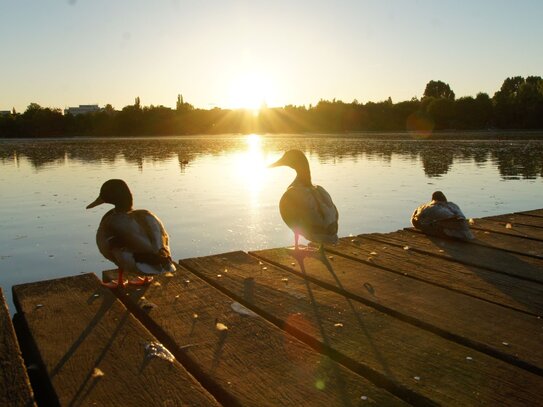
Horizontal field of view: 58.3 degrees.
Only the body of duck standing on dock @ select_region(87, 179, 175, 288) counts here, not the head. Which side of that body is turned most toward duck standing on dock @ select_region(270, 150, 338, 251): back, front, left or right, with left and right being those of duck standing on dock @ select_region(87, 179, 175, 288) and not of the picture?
right

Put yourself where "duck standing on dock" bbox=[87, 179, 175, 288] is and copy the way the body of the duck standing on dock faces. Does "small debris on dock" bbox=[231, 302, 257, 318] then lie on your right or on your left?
on your left

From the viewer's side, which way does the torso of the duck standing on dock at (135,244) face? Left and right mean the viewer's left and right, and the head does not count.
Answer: facing to the left of the viewer

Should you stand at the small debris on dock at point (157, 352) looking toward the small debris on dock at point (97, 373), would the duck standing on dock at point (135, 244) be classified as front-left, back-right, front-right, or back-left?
back-right

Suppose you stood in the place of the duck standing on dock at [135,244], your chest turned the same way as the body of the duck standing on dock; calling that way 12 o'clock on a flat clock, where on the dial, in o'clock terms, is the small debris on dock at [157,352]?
The small debris on dock is roughly at 7 o'clock from the duck standing on dock.

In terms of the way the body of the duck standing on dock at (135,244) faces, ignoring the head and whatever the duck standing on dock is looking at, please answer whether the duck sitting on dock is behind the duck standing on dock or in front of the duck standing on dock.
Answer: behind

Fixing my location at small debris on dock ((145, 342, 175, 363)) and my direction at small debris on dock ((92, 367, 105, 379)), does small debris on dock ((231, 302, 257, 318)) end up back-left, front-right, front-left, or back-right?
back-right

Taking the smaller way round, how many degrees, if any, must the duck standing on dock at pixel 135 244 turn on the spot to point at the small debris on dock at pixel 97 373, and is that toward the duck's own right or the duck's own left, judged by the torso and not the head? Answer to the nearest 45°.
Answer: approximately 90° to the duck's own left
